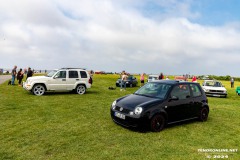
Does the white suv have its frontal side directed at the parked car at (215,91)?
no

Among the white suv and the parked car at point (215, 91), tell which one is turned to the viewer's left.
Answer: the white suv

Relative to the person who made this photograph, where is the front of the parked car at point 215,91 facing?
facing the viewer and to the right of the viewer

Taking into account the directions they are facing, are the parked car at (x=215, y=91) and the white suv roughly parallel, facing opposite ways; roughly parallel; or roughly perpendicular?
roughly perpendicular

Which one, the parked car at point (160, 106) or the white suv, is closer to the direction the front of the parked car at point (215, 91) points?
the parked car

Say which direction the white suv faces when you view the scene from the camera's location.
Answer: facing to the left of the viewer

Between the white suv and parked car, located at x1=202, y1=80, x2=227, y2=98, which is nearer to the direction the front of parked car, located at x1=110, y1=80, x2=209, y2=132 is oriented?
the white suv

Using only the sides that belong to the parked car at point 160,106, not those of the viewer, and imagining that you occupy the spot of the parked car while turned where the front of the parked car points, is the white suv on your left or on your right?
on your right

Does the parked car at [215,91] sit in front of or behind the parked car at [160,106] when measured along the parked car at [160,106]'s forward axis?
behind

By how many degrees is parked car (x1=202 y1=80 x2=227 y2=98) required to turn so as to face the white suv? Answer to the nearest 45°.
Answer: approximately 90° to its right

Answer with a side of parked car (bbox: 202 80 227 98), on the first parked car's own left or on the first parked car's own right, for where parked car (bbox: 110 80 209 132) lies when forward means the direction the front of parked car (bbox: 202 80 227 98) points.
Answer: on the first parked car's own right

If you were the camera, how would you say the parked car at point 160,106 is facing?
facing the viewer and to the left of the viewer

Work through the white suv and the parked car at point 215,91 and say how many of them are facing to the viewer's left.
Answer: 1

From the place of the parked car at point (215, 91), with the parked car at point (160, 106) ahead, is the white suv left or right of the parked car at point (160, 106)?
right

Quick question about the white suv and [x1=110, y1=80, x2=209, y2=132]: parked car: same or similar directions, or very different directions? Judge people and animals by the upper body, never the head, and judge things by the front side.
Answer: same or similar directions

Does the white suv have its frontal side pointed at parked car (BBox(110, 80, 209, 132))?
no
